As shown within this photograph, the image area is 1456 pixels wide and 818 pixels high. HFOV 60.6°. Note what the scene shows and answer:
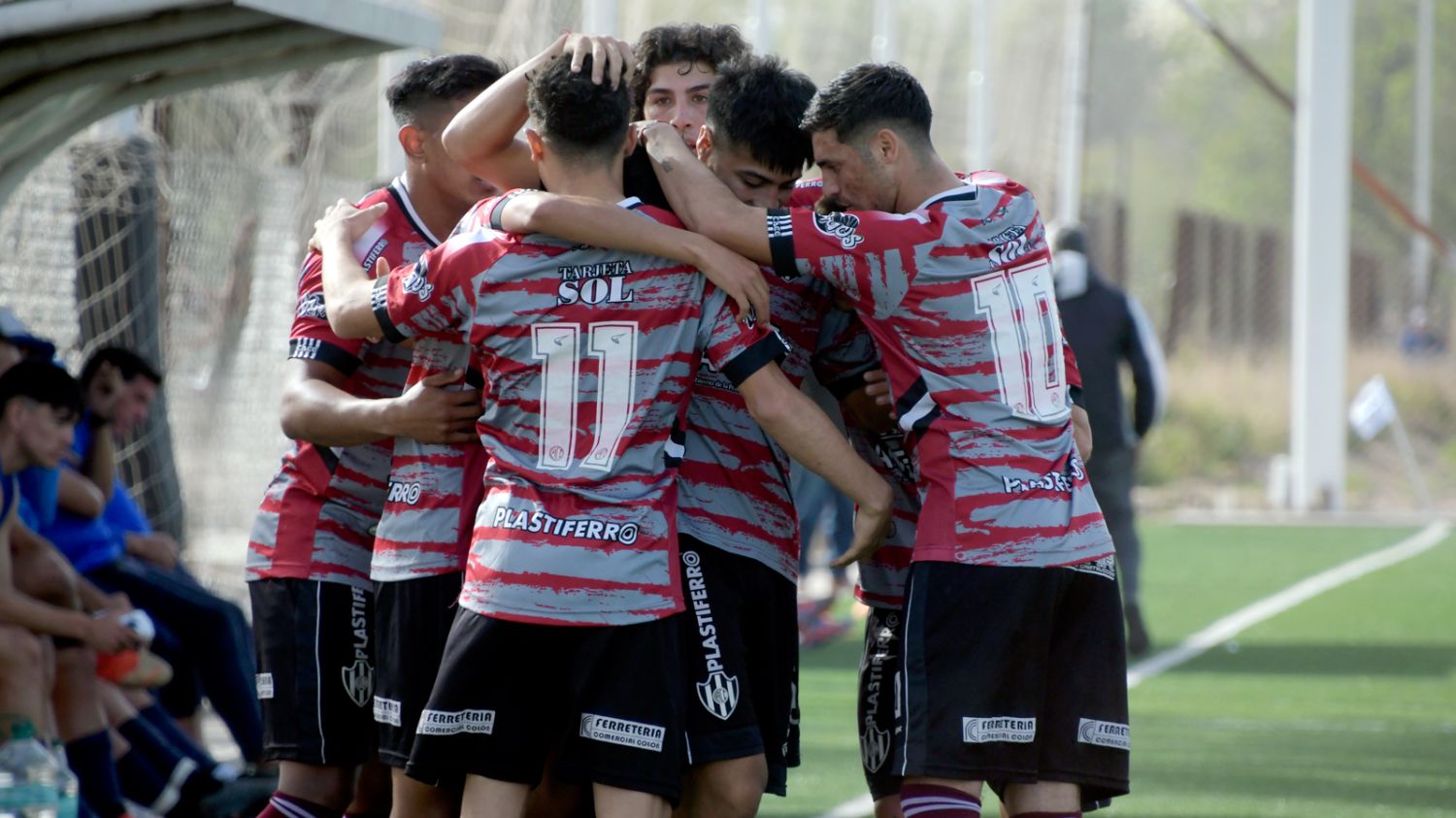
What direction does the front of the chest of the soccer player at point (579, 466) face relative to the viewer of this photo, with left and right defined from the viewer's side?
facing away from the viewer

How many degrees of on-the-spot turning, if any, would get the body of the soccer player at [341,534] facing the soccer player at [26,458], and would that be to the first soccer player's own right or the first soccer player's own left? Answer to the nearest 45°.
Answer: approximately 135° to the first soccer player's own left

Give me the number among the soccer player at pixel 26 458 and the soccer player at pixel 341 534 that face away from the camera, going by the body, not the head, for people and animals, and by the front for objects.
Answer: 0

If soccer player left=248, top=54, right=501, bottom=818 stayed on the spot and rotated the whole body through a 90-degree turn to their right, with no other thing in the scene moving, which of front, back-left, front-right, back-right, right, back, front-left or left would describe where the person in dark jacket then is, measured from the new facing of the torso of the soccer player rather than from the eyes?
back-left

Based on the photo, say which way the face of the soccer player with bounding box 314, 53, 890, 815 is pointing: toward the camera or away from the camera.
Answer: away from the camera

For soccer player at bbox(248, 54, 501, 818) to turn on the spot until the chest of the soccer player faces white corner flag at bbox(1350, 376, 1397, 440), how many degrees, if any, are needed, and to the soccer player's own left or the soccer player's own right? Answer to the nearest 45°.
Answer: approximately 45° to the soccer player's own left

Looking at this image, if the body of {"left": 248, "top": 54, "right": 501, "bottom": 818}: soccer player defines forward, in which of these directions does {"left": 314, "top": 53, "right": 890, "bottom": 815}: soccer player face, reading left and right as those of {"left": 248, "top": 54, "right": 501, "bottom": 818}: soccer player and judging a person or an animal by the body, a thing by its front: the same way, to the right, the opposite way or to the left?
to the left

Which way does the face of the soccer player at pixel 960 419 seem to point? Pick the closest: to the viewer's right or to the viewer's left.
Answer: to the viewer's left

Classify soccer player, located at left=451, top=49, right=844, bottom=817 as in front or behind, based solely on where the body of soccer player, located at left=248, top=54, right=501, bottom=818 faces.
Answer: in front

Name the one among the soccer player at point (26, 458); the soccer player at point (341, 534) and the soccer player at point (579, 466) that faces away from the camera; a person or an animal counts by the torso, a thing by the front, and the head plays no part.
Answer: the soccer player at point (579, 466)

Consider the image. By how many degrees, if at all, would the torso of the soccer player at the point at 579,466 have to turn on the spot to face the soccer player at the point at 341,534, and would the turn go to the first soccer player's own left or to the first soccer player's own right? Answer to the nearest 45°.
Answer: approximately 45° to the first soccer player's own left

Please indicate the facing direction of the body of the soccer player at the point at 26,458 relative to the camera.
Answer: to the viewer's right

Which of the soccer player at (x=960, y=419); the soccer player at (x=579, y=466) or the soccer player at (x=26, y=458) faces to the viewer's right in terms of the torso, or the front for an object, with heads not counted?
the soccer player at (x=26, y=458)

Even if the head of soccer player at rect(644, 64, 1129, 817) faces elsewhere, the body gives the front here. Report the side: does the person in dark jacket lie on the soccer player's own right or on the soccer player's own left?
on the soccer player's own right

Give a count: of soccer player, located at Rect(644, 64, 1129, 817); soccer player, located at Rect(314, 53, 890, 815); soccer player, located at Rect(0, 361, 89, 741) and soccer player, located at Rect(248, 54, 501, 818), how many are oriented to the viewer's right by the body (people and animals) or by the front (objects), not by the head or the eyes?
2

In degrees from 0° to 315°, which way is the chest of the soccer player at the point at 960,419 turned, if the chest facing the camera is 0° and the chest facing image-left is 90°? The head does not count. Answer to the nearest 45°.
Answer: approximately 135°

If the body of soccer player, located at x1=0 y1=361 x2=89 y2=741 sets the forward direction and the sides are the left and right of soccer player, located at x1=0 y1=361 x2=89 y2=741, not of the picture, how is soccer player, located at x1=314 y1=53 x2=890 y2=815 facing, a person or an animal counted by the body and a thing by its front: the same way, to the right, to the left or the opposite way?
to the left
